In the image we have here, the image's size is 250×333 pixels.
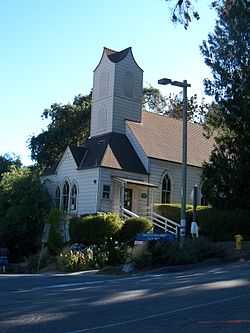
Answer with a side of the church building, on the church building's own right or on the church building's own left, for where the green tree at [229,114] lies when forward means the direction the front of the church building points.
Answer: on the church building's own left

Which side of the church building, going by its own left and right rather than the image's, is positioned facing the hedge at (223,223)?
left
